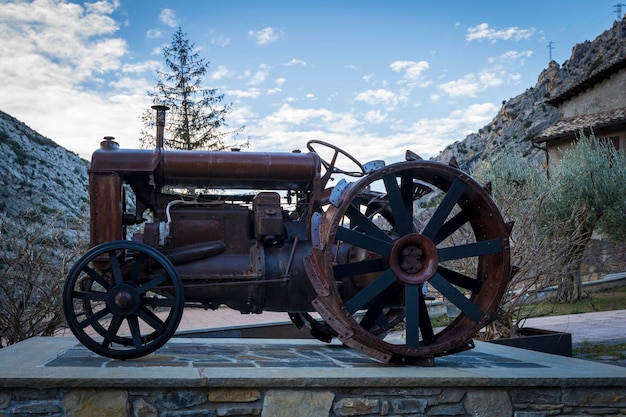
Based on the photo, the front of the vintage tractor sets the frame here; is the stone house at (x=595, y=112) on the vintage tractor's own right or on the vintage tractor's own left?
on the vintage tractor's own right

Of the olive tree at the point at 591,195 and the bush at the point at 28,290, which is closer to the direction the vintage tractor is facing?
the bush

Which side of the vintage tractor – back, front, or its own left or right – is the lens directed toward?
left

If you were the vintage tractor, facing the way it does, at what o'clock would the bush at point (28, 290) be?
The bush is roughly at 1 o'clock from the vintage tractor.

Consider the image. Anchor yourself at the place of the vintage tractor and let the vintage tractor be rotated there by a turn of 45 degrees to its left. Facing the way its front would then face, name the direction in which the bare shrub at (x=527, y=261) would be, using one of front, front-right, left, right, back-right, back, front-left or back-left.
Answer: back

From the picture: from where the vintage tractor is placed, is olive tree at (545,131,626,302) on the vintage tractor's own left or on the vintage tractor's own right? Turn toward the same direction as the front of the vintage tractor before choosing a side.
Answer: on the vintage tractor's own right
